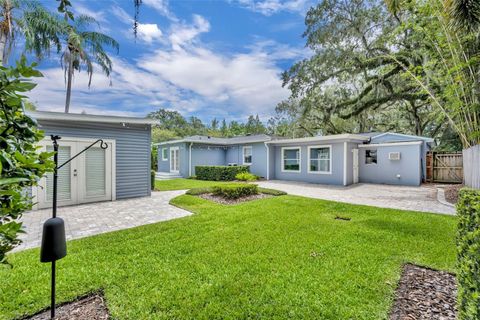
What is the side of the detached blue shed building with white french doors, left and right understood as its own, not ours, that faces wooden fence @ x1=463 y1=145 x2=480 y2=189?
left

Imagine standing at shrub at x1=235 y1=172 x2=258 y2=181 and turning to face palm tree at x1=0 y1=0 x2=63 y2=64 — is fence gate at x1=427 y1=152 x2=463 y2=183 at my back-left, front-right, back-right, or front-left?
back-left

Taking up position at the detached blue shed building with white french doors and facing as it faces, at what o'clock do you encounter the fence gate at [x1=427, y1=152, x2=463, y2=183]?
The fence gate is roughly at 11 o'clock from the detached blue shed building with white french doors.

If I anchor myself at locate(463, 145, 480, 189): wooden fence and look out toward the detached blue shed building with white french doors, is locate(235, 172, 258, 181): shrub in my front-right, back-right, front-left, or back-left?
front-right

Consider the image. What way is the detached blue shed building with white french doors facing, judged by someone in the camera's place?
facing the viewer and to the right of the viewer

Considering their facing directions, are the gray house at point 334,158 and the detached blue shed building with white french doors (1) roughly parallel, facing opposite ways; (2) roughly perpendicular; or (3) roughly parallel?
roughly perpendicular

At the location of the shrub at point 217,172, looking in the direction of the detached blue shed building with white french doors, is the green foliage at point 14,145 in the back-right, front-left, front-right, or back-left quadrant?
front-left

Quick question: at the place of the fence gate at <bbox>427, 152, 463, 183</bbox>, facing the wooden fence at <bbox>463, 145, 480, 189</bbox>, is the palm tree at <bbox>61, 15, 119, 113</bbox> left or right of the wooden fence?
right
